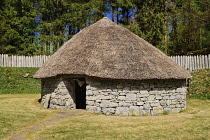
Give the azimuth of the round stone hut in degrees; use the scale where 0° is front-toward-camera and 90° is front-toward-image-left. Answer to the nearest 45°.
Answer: approximately 45°

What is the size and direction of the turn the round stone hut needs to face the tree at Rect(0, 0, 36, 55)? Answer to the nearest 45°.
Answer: approximately 90° to its right
